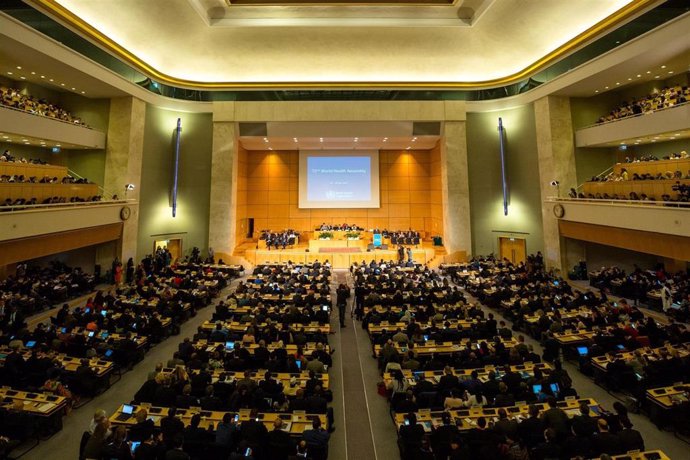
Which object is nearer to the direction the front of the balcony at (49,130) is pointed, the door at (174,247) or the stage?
the stage

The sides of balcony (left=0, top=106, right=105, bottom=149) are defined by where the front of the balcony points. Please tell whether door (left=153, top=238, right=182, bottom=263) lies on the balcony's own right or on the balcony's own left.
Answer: on the balcony's own left

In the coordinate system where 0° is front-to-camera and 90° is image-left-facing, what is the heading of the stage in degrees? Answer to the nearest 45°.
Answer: approximately 0°

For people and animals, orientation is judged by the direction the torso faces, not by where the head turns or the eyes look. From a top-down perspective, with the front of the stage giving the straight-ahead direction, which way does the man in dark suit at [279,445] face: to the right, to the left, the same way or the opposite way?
the opposite way

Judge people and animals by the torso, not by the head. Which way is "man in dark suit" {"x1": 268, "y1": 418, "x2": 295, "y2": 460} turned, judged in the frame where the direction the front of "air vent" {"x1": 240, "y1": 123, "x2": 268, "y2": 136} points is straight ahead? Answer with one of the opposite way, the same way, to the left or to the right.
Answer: the opposite way

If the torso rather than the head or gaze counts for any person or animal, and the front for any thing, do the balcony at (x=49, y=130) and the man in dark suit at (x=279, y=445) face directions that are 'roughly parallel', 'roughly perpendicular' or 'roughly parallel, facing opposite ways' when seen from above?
roughly perpendicular

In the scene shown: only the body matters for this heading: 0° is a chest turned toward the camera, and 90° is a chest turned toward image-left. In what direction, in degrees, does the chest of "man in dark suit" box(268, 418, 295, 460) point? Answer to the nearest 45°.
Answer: approximately 180°
